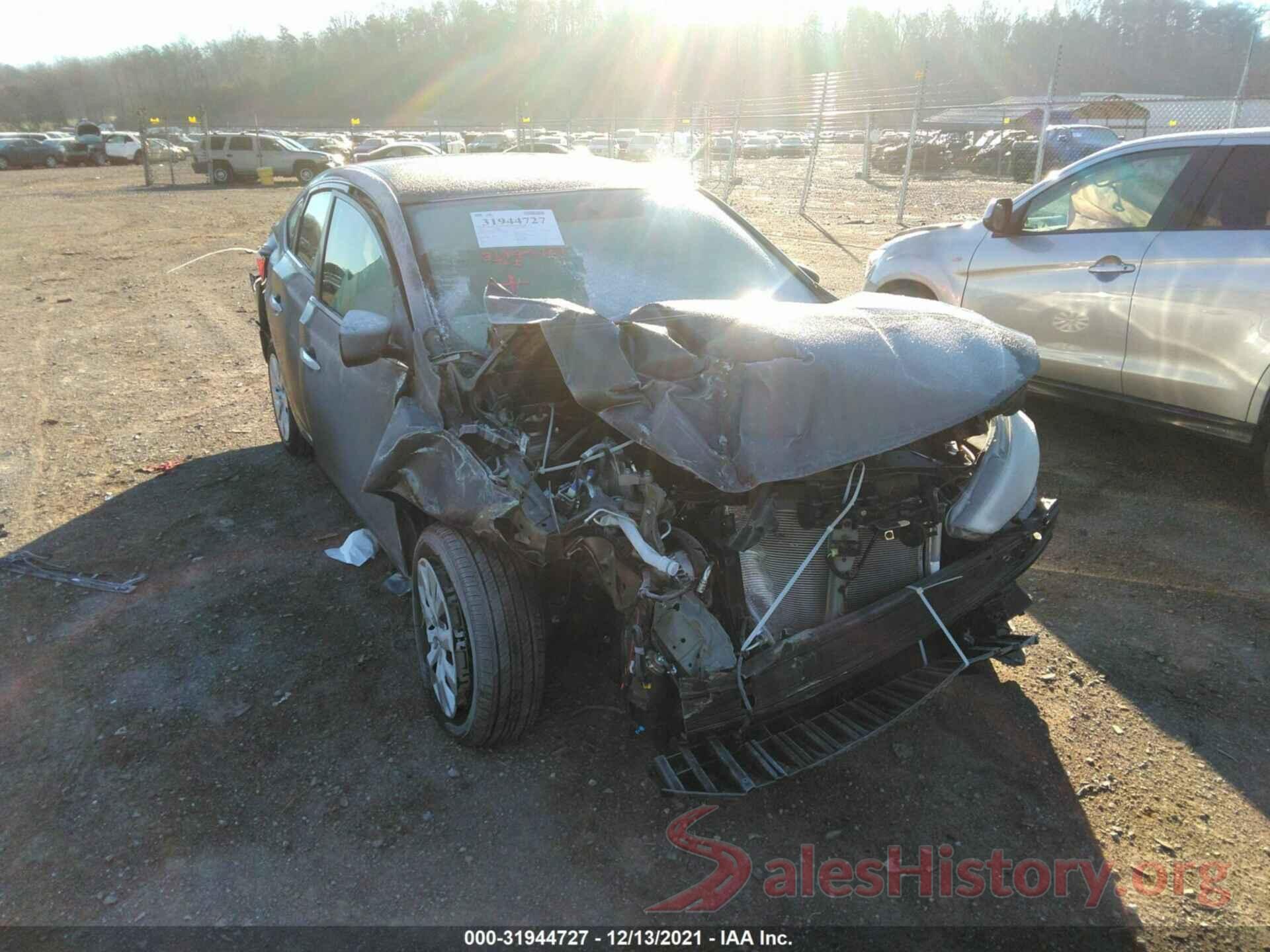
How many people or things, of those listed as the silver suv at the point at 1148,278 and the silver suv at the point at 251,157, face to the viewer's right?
1

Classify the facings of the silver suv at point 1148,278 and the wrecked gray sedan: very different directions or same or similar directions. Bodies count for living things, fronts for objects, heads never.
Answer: very different directions

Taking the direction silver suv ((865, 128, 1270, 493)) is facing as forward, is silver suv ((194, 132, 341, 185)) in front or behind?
in front

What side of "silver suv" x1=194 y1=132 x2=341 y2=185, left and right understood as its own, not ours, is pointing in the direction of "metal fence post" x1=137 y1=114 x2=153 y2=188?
back

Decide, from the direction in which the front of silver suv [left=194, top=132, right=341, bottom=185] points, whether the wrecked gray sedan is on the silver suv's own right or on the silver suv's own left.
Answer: on the silver suv's own right

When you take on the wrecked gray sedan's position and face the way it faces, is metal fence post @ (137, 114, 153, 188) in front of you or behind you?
behind

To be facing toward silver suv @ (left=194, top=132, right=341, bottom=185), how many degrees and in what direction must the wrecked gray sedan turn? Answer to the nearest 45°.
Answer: approximately 180°

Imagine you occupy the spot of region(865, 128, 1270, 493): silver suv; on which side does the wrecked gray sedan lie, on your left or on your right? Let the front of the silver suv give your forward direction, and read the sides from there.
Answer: on your left

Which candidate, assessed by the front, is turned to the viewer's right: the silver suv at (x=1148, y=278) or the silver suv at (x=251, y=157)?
the silver suv at (x=251, y=157)

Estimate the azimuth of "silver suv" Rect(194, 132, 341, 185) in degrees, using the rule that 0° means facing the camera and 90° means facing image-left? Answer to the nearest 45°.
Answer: approximately 270°

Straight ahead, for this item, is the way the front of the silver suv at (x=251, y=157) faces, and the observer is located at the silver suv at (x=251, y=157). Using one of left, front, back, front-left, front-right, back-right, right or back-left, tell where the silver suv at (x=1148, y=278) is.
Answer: right

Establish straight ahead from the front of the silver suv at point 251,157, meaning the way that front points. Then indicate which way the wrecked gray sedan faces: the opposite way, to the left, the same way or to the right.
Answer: to the right

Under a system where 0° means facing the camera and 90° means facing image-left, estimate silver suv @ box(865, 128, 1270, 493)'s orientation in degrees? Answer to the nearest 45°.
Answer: approximately 135°
